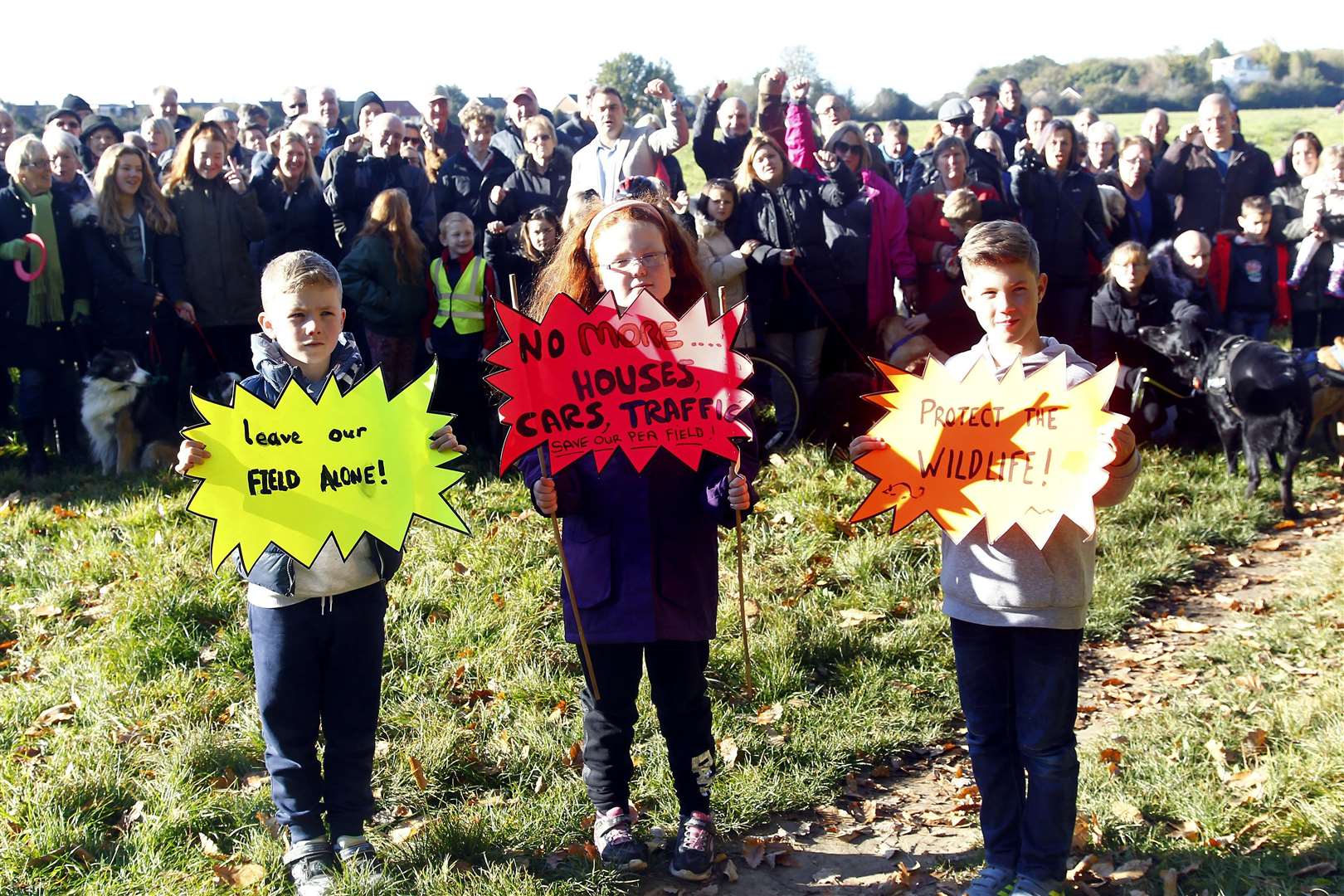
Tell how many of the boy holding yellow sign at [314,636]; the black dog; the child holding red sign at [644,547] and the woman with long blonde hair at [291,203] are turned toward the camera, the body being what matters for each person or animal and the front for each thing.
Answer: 3

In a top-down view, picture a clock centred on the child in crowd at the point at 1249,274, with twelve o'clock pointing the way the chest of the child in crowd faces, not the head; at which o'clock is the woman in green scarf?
The woman in green scarf is roughly at 2 o'clock from the child in crowd.

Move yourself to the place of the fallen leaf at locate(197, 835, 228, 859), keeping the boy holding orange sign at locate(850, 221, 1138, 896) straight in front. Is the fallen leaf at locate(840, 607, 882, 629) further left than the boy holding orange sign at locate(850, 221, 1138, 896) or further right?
left

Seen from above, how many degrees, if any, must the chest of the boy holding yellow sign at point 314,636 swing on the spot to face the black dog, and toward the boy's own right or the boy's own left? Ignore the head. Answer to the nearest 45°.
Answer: approximately 135° to the boy's own left

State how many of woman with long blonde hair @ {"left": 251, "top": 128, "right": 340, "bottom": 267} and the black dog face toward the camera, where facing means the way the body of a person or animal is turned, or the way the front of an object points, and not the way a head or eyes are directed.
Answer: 1

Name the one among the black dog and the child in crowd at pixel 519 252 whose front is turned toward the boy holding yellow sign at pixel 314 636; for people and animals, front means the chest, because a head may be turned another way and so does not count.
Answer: the child in crowd

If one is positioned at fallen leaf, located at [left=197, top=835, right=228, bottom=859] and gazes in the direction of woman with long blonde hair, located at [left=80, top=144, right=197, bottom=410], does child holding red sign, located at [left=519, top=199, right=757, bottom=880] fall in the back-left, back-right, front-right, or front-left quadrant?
back-right

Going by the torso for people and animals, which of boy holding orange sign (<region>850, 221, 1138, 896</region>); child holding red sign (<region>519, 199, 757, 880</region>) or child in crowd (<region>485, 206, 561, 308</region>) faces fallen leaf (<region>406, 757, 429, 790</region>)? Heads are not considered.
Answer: child in crowd (<region>485, 206, 561, 308</region>)
